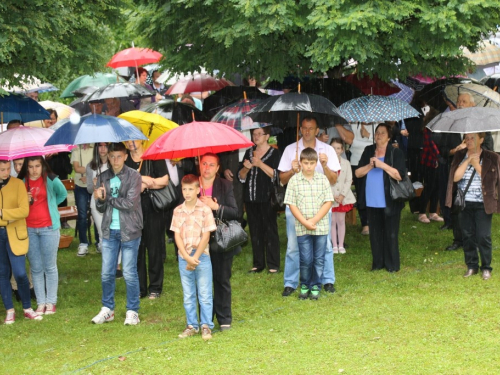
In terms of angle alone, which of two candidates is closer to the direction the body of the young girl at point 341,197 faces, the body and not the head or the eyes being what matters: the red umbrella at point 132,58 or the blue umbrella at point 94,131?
the blue umbrella

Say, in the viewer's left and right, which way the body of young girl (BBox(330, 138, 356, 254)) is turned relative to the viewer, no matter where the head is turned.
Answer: facing the viewer and to the left of the viewer

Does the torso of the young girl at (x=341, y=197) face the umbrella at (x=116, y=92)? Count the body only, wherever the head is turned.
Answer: no

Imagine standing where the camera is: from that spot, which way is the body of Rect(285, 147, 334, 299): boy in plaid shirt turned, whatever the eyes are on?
toward the camera

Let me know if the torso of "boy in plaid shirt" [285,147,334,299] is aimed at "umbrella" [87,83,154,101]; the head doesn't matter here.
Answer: no

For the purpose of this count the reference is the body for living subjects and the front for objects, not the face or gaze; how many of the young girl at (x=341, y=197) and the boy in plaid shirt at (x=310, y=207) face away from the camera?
0

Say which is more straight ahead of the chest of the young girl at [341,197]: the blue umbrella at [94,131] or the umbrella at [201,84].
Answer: the blue umbrella

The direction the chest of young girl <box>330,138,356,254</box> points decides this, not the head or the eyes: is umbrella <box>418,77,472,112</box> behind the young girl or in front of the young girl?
behind

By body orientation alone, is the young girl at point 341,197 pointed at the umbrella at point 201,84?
no

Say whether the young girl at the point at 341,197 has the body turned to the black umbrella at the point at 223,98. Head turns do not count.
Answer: no

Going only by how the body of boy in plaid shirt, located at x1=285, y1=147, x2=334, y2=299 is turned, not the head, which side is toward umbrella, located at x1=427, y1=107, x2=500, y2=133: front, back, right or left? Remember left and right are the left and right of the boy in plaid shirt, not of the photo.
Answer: left

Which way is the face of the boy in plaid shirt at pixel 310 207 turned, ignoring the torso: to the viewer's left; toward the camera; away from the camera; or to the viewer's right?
toward the camera

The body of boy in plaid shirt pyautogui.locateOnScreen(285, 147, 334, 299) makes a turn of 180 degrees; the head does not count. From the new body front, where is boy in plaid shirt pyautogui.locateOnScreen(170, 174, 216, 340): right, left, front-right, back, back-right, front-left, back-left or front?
back-left

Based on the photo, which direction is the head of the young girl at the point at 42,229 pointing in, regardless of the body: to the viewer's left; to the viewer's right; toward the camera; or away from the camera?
toward the camera

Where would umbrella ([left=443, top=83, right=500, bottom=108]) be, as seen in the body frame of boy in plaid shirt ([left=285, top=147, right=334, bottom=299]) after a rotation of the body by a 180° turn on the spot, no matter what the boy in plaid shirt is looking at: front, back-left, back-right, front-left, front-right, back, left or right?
front-right

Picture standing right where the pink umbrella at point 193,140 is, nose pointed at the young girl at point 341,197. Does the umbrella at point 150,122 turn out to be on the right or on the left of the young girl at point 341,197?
left
